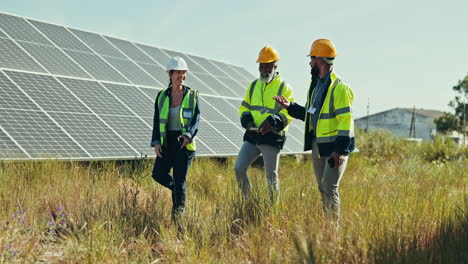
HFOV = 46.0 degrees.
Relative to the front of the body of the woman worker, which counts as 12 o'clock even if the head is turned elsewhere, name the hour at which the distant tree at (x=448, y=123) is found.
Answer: The distant tree is roughly at 7 o'clock from the woman worker.

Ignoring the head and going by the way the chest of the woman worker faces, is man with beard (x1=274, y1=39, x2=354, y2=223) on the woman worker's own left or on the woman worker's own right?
on the woman worker's own left

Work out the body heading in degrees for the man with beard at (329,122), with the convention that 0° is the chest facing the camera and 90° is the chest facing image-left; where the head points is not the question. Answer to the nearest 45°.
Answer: approximately 45°

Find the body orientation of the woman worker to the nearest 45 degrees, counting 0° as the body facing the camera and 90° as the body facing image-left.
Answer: approximately 0°

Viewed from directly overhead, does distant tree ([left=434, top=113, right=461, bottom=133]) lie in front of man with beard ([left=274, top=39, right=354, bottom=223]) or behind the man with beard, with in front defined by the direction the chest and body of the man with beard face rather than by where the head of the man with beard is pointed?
behind

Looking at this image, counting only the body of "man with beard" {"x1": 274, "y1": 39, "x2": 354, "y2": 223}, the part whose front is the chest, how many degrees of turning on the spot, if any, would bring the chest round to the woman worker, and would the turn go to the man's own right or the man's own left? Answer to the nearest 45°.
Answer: approximately 45° to the man's own right

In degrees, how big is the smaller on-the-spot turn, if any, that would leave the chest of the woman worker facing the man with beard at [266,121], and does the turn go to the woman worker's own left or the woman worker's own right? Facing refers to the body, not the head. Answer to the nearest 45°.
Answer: approximately 90° to the woman worker's own left

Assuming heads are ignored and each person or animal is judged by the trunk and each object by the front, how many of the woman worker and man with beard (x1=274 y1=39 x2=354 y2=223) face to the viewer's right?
0

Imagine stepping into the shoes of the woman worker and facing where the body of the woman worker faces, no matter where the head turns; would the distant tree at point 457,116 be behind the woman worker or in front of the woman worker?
behind

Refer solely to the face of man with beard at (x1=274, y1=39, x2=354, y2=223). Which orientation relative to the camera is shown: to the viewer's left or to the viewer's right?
to the viewer's left
